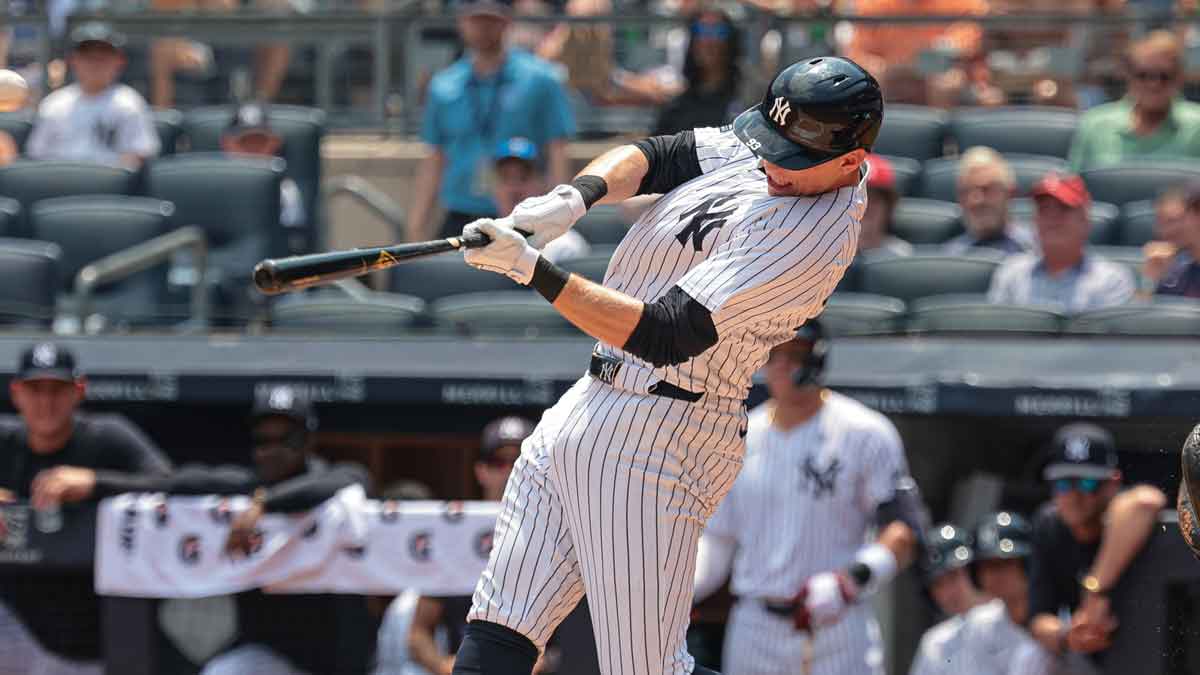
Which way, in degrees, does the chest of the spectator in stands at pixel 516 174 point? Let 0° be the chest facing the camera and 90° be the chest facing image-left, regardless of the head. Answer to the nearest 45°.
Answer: approximately 0°

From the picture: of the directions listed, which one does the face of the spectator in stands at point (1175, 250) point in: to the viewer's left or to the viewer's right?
to the viewer's left

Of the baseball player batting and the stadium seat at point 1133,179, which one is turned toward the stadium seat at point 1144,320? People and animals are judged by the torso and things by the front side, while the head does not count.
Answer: the stadium seat at point 1133,179

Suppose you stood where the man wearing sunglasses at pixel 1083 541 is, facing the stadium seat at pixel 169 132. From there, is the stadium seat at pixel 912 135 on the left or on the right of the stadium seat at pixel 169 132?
right

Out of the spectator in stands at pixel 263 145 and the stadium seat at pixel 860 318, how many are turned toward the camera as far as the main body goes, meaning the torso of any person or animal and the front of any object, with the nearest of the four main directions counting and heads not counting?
2
